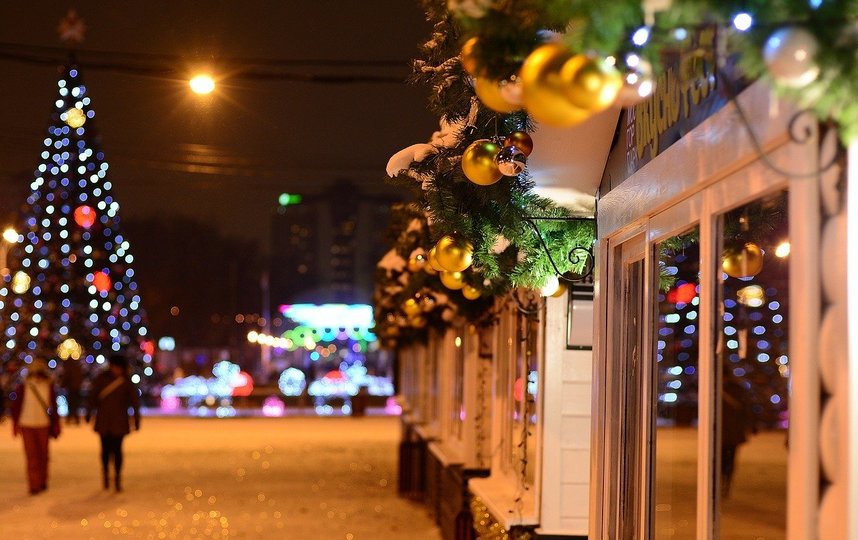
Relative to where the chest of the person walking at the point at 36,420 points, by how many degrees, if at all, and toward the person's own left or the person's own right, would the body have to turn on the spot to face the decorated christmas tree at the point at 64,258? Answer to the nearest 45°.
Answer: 0° — they already face it

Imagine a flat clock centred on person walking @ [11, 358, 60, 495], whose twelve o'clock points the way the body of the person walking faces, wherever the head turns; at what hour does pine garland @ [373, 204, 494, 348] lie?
The pine garland is roughly at 5 o'clock from the person walking.

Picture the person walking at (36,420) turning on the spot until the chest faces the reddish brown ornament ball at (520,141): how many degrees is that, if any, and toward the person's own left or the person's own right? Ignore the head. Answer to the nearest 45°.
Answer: approximately 180°

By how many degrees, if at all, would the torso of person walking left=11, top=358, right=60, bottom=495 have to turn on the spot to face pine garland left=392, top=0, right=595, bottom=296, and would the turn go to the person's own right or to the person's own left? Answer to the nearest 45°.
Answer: approximately 180°

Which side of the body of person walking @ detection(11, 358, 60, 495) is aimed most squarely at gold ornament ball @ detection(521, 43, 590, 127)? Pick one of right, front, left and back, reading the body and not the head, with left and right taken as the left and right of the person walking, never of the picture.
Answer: back

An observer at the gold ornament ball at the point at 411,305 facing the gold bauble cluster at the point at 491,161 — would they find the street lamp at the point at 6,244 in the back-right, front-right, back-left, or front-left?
back-right

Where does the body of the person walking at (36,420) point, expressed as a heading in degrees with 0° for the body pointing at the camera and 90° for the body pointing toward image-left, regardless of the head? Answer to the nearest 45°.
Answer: approximately 180°
